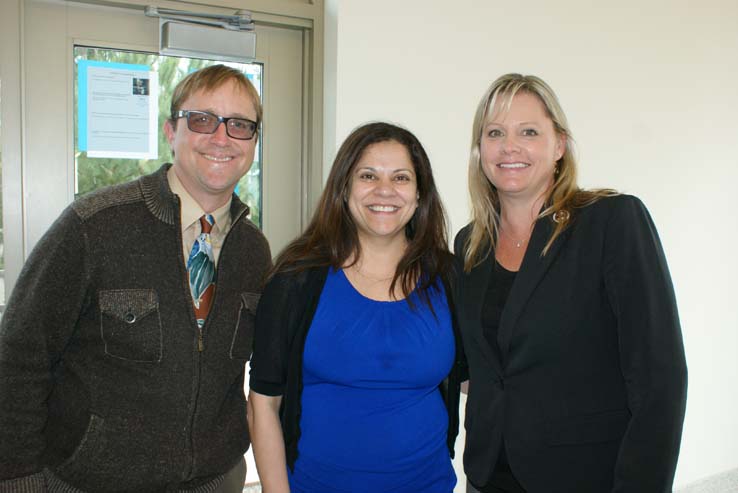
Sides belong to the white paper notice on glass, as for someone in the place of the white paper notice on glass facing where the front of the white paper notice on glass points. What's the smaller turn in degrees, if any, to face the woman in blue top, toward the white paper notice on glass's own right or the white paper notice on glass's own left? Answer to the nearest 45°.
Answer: approximately 45° to the white paper notice on glass's own left

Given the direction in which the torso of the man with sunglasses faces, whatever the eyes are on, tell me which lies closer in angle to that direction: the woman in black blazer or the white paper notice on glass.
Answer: the woman in black blazer

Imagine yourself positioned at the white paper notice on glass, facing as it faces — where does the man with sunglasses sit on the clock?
The man with sunglasses is roughly at 12 o'clock from the white paper notice on glass.

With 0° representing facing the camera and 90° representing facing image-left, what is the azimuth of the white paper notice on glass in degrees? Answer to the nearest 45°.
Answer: approximately 0°

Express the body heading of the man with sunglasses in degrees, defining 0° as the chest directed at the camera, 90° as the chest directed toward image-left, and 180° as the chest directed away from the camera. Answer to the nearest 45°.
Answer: approximately 315°

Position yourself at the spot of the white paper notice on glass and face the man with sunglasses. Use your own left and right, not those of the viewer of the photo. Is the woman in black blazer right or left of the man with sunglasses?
left

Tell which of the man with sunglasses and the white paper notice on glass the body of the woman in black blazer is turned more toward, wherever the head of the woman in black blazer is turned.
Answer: the man with sunglasses

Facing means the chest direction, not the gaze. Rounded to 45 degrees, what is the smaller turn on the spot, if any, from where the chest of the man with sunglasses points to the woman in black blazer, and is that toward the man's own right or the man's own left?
approximately 45° to the man's own left
